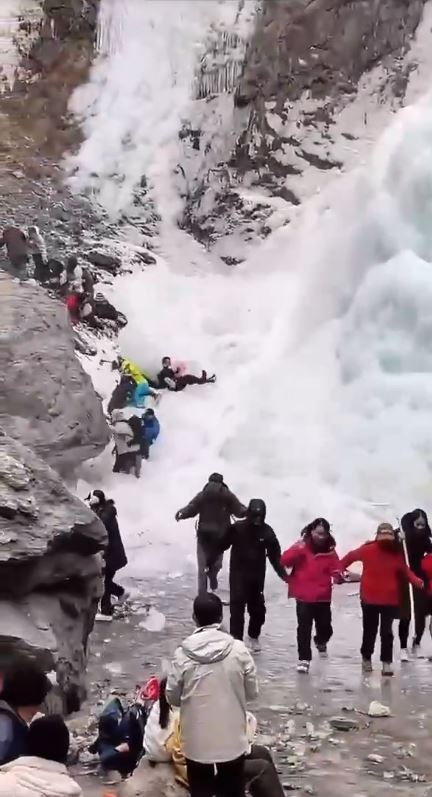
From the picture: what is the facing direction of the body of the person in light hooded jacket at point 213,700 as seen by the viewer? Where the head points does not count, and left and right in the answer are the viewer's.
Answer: facing away from the viewer

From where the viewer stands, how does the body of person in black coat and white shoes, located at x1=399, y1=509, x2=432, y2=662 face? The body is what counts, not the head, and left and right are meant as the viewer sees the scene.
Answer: facing the viewer

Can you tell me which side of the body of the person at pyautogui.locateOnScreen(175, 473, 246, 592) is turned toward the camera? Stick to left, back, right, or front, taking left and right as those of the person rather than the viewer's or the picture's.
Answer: back

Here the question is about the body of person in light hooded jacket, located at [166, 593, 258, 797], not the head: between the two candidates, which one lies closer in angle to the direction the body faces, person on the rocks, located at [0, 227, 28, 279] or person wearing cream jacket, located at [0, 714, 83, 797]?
the person on the rocks

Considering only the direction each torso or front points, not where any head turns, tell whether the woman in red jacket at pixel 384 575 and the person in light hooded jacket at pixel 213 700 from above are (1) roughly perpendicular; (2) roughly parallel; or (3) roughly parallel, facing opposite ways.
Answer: roughly parallel, facing opposite ways

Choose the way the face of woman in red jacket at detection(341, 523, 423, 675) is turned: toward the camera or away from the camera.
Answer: toward the camera

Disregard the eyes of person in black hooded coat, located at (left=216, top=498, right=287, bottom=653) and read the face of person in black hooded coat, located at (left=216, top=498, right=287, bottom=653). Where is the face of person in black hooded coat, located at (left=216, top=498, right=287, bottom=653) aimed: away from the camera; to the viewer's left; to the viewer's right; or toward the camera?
toward the camera

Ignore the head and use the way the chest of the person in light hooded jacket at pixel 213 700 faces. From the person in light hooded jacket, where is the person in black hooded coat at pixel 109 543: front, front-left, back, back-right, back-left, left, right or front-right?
front

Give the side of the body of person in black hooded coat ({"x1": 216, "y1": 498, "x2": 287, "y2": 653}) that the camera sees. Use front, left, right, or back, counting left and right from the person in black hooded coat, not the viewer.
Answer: front

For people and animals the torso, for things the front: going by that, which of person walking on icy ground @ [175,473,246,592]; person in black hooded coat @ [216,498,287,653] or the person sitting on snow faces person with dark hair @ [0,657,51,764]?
the person in black hooded coat

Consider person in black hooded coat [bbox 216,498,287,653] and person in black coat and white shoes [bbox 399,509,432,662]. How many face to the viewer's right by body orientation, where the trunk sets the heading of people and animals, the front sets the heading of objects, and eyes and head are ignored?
0
